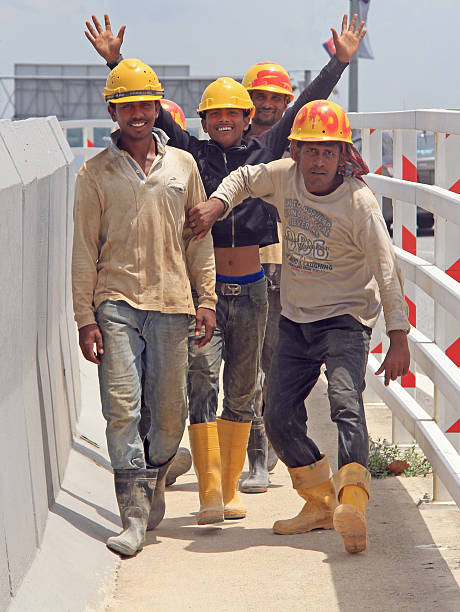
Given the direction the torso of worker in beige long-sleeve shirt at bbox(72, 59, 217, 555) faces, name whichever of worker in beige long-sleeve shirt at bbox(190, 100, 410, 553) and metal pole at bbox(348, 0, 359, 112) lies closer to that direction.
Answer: the worker in beige long-sleeve shirt

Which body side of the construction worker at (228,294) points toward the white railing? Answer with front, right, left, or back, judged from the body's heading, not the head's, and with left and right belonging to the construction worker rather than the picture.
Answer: left

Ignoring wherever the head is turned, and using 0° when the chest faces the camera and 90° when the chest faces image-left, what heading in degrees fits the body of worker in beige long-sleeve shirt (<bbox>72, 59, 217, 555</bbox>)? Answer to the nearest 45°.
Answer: approximately 0°

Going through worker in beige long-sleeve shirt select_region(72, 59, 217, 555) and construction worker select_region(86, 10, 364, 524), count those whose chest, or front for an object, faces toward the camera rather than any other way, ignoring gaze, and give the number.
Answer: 2

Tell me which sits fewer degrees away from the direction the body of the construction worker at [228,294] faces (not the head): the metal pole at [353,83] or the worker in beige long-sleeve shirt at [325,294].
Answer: the worker in beige long-sleeve shirt

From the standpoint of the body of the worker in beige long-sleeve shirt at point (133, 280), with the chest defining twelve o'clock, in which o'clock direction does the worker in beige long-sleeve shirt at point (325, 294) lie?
the worker in beige long-sleeve shirt at point (325, 294) is roughly at 9 o'clock from the worker in beige long-sleeve shirt at point (133, 280).

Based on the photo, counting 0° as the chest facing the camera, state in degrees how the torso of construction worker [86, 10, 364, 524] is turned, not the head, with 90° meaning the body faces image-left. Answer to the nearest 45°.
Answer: approximately 0°
